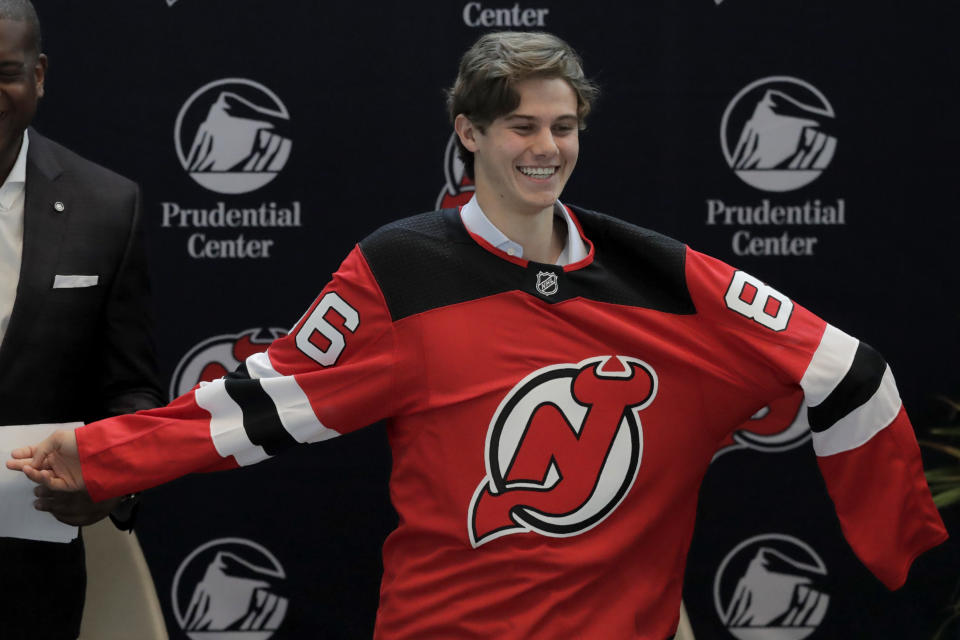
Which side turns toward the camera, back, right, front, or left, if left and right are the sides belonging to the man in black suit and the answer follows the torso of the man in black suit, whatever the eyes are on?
front

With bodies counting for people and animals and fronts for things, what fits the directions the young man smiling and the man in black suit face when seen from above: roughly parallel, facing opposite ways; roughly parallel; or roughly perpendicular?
roughly parallel

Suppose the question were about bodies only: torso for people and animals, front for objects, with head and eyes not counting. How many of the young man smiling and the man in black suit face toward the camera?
2

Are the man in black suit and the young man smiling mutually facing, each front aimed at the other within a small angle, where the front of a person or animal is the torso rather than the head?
no

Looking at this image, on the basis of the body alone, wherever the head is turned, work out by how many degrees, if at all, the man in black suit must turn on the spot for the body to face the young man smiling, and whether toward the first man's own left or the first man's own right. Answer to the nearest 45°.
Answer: approximately 45° to the first man's own left

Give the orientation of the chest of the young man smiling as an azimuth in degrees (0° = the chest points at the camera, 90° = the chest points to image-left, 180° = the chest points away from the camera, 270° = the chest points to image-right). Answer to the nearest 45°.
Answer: approximately 0°

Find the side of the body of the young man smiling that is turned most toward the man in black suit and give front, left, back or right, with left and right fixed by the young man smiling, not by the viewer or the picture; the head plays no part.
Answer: right
